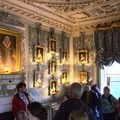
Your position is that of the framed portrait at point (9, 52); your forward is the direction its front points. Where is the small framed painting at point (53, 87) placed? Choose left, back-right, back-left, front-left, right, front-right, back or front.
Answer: left

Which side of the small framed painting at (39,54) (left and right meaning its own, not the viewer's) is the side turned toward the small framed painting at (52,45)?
left

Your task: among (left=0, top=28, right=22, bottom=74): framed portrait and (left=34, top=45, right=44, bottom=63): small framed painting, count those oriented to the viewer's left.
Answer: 0

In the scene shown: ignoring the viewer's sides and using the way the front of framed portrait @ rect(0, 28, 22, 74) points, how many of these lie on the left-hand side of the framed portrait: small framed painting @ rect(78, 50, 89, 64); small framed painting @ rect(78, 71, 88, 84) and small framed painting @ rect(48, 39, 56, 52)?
3

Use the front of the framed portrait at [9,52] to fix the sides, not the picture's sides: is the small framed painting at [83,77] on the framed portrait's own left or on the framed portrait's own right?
on the framed portrait's own left

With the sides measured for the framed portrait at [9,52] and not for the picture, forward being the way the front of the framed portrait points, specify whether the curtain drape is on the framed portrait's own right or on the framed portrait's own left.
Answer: on the framed portrait's own left

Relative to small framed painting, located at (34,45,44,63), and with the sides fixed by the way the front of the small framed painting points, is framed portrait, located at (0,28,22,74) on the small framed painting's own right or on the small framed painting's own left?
on the small framed painting's own right

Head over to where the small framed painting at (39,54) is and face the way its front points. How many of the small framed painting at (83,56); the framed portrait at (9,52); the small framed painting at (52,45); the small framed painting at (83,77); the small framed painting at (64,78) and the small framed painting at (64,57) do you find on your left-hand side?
5

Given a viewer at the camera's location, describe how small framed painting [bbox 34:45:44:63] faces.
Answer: facing the viewer and to the right of the viewer
